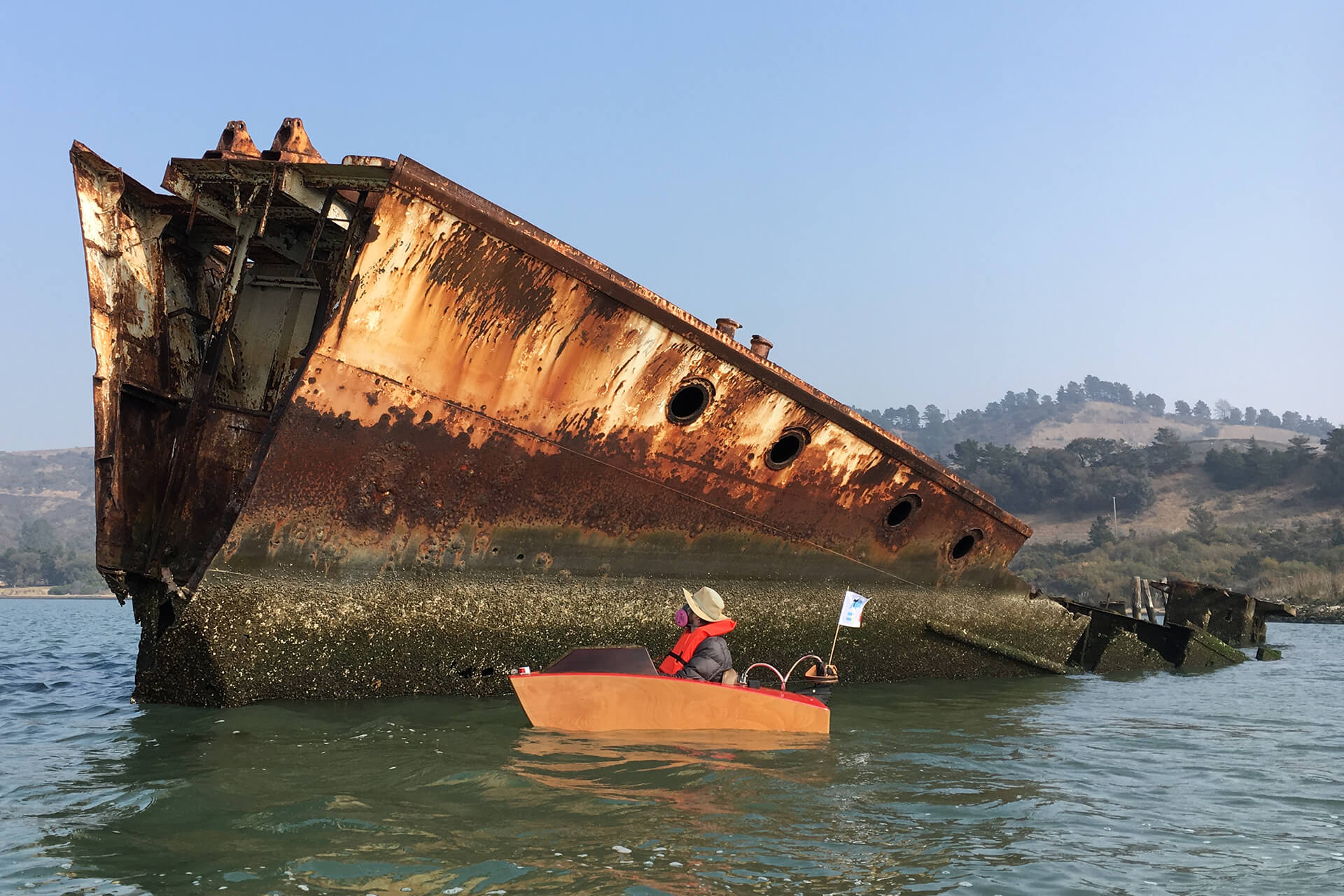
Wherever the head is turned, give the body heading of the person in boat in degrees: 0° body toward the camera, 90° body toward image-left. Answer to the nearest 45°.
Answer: approximately 90°

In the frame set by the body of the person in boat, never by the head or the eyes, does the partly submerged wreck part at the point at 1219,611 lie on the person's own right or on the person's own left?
on the person's own right

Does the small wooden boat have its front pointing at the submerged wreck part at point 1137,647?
no

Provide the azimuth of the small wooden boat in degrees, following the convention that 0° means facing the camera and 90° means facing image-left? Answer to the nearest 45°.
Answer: approximately 90°
